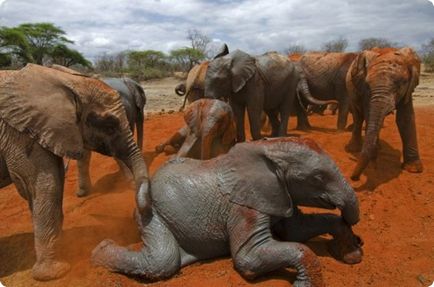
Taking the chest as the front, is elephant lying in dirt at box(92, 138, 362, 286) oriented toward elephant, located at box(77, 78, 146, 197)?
no

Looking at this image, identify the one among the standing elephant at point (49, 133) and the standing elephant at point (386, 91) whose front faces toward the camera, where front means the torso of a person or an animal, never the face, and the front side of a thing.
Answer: the standing elephant at point (386, 91)

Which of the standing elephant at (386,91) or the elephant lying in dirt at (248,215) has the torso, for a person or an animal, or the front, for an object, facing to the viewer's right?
the elephant lying in dirt

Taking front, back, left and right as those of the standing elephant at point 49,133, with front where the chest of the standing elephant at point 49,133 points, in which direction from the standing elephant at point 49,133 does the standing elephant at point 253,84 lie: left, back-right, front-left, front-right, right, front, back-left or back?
front-left

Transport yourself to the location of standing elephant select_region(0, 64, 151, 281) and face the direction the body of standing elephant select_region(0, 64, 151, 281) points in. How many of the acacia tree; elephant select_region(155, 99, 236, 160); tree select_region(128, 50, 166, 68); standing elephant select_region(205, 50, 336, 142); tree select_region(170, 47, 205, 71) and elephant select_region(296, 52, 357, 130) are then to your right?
0

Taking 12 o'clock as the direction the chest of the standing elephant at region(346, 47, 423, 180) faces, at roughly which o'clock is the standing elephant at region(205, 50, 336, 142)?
the standing elephant at region(205, 50, 336, 142) is roughly at 4 o'clock from the standing elephant at region(346, 47, 423, 180).

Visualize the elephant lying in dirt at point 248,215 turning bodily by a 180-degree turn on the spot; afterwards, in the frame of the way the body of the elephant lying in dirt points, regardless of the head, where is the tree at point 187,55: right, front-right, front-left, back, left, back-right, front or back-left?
right

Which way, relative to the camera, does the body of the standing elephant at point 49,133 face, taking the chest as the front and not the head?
to the viewer's right

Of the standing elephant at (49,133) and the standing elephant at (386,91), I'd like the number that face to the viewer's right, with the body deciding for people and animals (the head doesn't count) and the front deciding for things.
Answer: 1

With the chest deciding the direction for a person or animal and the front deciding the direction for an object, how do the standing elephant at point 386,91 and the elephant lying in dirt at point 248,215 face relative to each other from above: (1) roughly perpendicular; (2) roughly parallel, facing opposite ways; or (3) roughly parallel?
roughly perpendicular

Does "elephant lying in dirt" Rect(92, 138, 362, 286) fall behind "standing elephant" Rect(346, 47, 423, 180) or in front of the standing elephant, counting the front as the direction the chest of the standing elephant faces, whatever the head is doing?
in front

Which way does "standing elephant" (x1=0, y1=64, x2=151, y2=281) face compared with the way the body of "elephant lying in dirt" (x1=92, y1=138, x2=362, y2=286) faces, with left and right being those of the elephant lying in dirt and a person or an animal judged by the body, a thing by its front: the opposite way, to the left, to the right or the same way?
the same way

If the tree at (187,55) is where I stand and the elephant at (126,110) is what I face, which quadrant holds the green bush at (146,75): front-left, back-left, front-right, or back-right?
front-right

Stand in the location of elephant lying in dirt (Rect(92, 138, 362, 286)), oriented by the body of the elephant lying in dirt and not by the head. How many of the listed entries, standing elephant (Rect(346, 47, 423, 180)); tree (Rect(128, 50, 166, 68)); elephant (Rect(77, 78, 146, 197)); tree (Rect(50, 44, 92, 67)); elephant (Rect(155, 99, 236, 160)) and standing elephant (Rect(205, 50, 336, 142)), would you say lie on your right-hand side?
0

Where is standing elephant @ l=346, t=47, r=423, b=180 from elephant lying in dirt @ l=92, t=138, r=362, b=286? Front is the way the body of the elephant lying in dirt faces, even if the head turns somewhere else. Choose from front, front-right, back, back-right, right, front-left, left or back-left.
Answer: front-left

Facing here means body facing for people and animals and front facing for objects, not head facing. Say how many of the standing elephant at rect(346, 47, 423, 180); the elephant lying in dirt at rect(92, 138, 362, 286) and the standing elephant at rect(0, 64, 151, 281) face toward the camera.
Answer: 1

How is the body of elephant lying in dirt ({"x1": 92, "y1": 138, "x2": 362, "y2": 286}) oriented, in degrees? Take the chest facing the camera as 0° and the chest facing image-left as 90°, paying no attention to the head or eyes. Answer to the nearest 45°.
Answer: approximately 270°

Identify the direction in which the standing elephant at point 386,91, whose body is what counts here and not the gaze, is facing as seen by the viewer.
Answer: toward the camera
